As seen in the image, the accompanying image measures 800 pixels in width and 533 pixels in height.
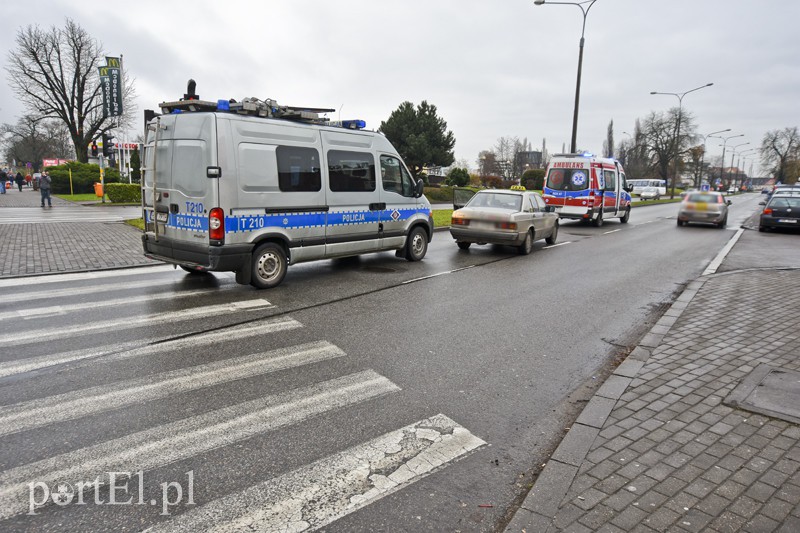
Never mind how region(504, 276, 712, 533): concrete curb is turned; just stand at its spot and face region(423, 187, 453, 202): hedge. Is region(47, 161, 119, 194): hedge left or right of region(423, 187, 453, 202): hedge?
left

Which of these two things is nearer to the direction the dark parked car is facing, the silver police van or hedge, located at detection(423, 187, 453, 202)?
the hedge

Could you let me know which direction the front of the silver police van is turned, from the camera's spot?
facing away from the viewer and to the right of the viewer

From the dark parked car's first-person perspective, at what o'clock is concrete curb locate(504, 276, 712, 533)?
The concrete curb is roughly at 6 o'clock from the dark parked car.

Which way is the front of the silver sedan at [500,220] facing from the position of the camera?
facing away from the viewer and to the right of the viewer

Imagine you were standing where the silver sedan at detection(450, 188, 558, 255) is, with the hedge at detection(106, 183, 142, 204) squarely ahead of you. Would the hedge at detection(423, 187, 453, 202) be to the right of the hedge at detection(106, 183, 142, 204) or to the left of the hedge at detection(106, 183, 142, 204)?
right

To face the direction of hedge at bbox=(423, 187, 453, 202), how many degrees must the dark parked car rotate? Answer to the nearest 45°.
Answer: approximately 45° to its left

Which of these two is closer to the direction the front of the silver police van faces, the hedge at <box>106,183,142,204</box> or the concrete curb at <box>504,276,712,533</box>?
the hedge

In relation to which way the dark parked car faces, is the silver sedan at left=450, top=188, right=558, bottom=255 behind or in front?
behind

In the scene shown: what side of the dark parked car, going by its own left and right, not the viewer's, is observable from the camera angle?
back

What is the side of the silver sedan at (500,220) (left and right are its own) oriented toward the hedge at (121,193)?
left

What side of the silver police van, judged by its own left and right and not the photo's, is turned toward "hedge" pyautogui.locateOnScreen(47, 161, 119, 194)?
left
